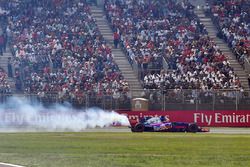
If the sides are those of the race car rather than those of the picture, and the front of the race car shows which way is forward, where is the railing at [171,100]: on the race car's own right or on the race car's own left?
on the race car's own left

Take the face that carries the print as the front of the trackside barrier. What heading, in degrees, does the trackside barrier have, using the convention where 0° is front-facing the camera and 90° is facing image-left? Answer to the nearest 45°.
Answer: approximately 0°

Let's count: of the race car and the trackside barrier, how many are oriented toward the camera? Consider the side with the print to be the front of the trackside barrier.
1

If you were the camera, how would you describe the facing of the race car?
facing to the right of the viewer

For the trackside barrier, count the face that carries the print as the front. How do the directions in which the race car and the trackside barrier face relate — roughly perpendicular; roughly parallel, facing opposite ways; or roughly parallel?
roughly perpendicular
